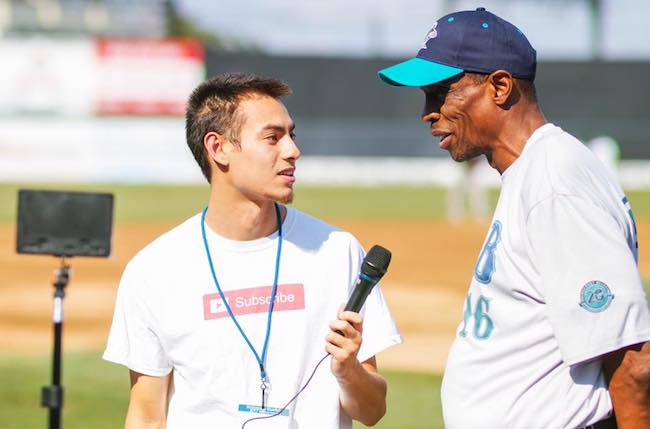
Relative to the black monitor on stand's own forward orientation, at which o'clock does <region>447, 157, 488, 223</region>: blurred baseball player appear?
The blurred baseball player is roughly at 7 o'clock from the black monitor on stand.

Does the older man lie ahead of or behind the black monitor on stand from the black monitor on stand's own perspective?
ahead

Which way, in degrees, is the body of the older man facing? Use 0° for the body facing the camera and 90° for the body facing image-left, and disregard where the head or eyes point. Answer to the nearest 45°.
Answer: approximately 90°

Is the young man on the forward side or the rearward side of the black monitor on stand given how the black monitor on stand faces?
on the forward side

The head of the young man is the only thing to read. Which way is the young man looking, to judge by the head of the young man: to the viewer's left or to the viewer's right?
to the viewer's right

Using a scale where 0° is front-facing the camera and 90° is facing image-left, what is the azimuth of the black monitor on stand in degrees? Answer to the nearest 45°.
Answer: approximately 0°

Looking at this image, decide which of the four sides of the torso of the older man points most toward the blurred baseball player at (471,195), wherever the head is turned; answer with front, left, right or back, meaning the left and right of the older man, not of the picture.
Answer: right

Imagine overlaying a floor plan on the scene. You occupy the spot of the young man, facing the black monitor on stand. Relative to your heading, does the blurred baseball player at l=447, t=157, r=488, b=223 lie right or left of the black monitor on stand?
right

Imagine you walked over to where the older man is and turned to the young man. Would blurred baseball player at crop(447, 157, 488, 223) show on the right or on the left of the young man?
right

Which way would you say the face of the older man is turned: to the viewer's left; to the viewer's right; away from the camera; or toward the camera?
to the viewer's left

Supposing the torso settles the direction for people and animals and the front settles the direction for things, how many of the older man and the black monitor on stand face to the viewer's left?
1

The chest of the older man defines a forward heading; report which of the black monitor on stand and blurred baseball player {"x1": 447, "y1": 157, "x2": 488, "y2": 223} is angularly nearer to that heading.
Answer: the black monitor on stand
